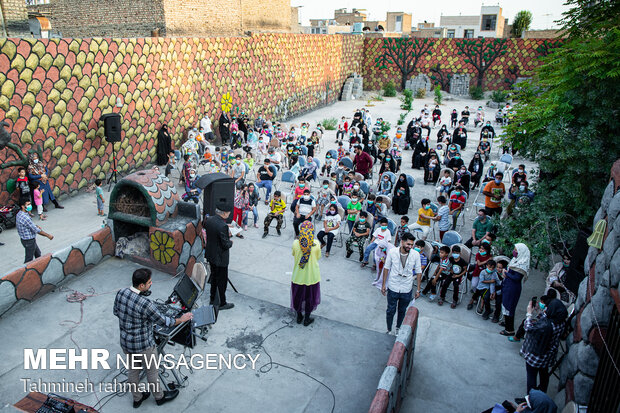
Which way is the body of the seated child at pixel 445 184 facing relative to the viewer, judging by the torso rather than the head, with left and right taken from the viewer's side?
facing the viewer and to the left of the viewer

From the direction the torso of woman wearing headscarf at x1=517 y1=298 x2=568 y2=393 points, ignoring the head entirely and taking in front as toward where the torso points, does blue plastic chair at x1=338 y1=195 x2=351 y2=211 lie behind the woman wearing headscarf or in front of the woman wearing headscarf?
in front

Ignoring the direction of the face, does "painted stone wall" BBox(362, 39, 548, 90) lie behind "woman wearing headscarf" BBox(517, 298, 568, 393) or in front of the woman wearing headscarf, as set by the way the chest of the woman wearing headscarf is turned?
in front

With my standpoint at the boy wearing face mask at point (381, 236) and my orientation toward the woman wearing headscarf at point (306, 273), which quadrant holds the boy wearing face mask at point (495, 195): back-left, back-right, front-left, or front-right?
back-left

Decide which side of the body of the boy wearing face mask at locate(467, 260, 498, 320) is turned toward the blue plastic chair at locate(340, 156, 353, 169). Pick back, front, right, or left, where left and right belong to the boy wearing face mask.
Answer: right

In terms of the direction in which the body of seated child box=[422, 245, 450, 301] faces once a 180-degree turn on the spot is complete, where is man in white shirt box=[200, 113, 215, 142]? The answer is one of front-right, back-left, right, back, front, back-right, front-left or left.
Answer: left

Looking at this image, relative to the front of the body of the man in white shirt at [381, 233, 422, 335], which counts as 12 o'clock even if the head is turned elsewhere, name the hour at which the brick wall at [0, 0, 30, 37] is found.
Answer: The brick wall is roughly at 4 o'clock from the man in white shirt.

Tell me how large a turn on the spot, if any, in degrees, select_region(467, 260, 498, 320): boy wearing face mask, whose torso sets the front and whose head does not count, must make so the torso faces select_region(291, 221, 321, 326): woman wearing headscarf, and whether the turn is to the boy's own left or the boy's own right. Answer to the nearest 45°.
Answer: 0° — they already face them

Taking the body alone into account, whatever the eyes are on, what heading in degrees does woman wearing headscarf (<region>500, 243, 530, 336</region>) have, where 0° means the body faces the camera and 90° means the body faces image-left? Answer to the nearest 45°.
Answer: approximately 90°

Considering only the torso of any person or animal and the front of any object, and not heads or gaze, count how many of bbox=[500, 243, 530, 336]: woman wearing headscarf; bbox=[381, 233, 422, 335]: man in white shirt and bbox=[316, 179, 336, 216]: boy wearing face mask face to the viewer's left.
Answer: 1

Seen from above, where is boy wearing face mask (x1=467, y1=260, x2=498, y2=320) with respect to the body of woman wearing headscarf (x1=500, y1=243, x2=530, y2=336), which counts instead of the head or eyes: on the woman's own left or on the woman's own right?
on the woman's own right

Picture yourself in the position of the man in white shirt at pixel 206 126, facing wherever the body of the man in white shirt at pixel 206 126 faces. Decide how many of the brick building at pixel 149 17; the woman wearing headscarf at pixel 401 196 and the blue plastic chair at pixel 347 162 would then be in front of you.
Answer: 2

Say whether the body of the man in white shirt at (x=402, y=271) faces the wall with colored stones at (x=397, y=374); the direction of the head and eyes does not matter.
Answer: yes

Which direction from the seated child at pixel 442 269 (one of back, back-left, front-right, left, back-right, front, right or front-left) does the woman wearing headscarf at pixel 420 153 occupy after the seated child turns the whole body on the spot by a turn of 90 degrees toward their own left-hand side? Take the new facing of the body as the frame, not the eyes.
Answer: back-left

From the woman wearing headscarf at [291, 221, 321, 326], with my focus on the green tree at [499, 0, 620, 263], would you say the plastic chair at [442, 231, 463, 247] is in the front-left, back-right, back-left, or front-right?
front-left

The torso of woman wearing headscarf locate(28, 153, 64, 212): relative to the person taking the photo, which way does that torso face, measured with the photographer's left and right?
facing the viewer and to the right of the viewer
